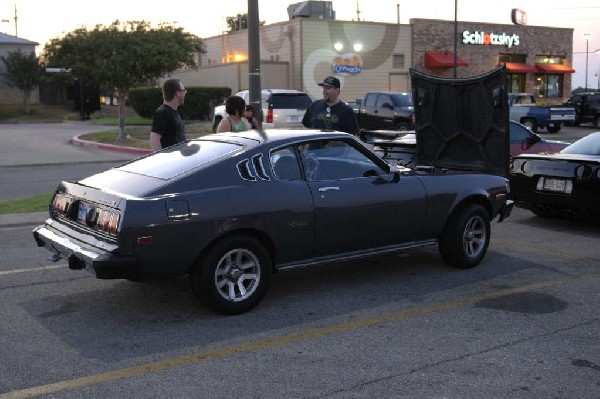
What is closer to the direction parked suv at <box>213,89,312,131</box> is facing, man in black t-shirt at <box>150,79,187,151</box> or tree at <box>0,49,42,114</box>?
the tree

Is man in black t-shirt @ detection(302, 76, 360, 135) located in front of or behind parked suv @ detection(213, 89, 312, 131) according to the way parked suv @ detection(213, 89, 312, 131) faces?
behind

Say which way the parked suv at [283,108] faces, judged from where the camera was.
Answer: facing away from the viewer and to the left of the viewer

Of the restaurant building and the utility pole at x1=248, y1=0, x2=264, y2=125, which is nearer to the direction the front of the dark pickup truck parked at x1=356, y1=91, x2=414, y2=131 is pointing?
the utility pole

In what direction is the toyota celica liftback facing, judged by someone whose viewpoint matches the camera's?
facing away from the viewer and to the right of the viewer

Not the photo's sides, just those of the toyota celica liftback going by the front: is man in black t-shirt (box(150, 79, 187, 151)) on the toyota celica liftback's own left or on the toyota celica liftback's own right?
on the toyota celica liftback's own left

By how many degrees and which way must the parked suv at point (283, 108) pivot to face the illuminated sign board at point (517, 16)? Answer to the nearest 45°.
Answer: approximately 90° to its right

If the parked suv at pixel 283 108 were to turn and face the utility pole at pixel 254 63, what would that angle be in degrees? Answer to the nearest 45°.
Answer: approximately 135° to its left

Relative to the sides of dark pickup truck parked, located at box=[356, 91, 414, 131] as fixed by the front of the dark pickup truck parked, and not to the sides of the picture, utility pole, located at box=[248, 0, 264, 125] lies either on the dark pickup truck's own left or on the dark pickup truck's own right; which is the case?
on the dark pickup truck's own right
